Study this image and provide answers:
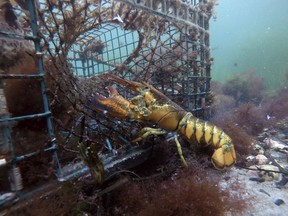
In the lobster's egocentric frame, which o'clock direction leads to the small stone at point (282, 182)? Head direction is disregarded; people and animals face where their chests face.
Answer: The small stone is roughly at 6 o'clock from the lobster.

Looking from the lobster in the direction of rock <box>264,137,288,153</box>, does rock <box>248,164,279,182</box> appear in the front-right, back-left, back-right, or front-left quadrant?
front-right

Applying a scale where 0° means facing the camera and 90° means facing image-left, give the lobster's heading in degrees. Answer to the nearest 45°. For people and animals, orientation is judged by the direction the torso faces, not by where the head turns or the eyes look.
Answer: approximately 90°

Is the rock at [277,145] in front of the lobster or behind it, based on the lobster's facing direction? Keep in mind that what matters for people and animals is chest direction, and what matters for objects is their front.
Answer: behind

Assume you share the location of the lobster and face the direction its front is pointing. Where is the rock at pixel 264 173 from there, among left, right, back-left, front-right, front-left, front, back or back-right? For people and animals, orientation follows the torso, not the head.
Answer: back

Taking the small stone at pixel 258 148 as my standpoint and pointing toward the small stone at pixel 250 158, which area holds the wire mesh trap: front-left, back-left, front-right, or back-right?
front-right

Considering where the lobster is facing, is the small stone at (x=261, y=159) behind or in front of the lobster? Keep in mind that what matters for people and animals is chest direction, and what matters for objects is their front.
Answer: behind

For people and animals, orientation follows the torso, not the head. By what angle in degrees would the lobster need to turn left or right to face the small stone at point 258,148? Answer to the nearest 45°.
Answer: approximately 135° to its right

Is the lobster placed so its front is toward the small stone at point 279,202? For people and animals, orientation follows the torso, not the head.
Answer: no
